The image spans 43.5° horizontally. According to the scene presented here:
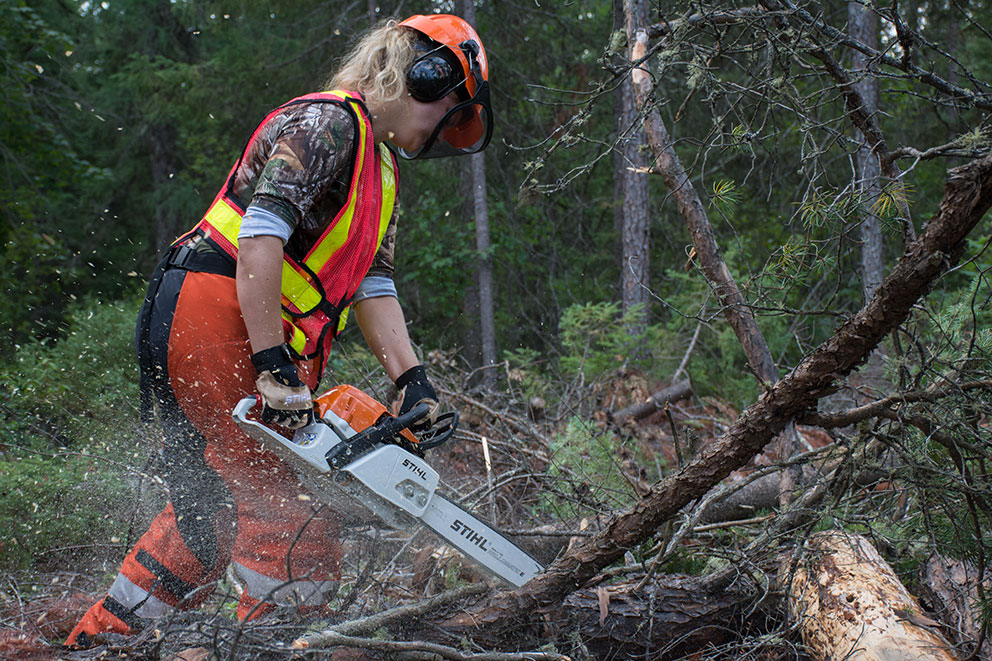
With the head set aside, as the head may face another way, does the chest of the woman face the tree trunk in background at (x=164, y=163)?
no

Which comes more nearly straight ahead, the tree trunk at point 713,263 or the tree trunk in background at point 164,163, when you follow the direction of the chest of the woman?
the tree trunk

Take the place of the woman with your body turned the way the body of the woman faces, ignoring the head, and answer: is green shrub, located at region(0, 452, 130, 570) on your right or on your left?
on your left

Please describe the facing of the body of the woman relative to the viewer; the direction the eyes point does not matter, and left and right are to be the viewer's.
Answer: facing to the right of the viewer

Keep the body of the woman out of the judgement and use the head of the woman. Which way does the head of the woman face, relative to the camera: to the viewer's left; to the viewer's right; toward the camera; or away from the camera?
to the viewer's right

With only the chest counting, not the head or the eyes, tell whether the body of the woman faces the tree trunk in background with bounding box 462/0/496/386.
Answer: no

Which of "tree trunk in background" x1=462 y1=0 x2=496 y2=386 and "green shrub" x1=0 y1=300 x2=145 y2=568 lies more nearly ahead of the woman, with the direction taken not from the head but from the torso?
the tree trunk in background

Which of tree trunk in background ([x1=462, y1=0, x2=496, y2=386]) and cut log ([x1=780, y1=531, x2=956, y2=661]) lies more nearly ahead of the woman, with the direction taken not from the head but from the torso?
the cut log

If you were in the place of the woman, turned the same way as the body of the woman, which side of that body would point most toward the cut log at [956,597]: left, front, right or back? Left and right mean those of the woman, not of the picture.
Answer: front
